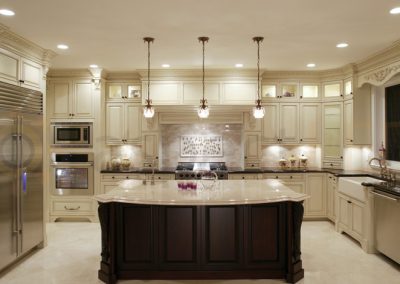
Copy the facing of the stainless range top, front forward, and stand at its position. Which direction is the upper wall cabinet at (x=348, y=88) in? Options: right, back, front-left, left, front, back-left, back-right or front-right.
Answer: left

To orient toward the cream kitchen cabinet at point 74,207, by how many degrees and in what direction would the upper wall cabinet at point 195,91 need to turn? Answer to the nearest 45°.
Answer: approximately 90° to its right

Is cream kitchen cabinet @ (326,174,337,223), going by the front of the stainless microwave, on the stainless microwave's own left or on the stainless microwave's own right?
on the stainless microwave's own left

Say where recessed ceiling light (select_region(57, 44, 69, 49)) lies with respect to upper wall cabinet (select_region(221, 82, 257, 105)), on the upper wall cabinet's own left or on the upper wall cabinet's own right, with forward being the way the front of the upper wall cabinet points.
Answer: on the upper wall cabinet's own right

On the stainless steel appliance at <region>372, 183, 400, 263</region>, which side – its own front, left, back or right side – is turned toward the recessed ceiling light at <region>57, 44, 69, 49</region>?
front

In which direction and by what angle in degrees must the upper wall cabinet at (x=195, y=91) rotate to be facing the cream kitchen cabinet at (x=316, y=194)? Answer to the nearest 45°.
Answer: approximately 90° to its left

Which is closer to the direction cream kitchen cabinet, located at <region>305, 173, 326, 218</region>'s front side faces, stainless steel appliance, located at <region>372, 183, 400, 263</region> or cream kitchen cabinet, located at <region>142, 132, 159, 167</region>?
the stainless steel appliance
